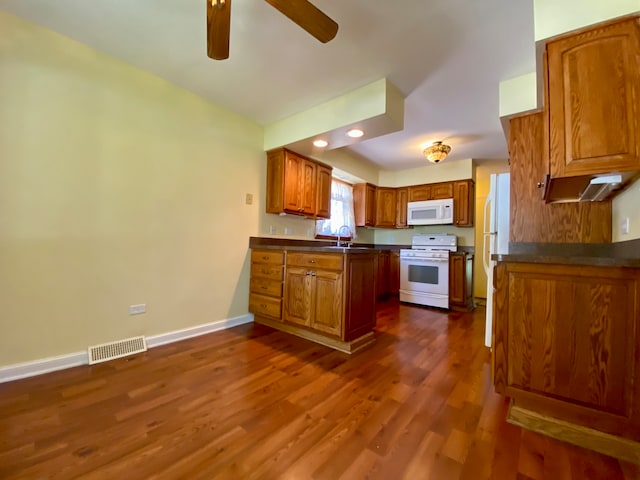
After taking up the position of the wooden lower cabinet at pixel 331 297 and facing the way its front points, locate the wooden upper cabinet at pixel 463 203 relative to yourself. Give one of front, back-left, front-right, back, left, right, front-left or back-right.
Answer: back

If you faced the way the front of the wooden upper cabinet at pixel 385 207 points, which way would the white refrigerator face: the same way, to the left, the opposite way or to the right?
to the right

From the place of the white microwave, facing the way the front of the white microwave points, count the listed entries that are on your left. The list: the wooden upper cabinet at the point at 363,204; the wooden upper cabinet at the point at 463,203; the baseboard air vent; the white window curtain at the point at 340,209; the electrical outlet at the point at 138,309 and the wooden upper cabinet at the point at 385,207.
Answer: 1

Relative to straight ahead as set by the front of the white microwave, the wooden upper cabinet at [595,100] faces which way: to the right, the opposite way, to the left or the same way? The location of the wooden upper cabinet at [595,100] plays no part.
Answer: to the right

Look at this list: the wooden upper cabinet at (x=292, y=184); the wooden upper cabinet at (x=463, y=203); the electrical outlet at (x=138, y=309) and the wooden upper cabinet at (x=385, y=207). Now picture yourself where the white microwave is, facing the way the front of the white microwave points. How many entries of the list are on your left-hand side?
1

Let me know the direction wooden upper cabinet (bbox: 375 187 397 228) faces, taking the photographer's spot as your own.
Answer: facing the viewer

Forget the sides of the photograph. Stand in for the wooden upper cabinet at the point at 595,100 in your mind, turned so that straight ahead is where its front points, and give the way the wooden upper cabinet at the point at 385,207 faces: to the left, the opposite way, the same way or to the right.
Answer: to the left

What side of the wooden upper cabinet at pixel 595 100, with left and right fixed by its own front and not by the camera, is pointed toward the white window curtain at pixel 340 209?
right
